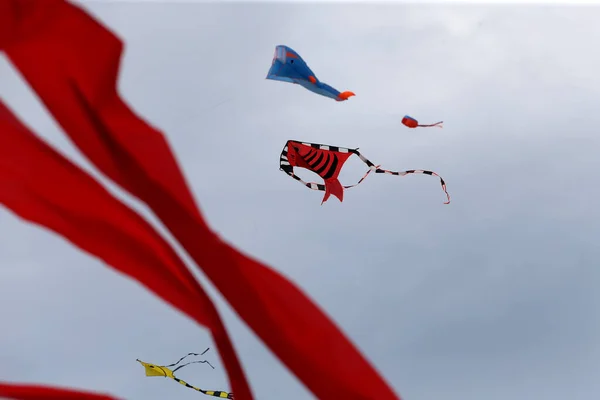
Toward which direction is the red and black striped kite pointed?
to the viewer's left

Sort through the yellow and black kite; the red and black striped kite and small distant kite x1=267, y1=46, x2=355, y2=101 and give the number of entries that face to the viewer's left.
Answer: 3

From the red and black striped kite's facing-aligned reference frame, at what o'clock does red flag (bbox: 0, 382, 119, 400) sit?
The red flag is roughly at 10 o'clock from the red and black striped kite.

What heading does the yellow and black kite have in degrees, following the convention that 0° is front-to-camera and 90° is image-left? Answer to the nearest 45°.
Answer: approximately 90°

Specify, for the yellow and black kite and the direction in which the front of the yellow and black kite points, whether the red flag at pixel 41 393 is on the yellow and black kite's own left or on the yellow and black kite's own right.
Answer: on the yellow and black kite's own left

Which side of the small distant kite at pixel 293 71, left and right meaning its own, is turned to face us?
left

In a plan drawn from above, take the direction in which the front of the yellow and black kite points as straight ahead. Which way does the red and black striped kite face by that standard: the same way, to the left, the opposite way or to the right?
the same way

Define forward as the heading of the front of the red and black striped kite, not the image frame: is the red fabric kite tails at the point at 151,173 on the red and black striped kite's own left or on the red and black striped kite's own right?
on the red and black striped kite's own left

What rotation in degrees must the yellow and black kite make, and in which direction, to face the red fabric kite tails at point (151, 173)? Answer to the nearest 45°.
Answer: approximately 90° to its left

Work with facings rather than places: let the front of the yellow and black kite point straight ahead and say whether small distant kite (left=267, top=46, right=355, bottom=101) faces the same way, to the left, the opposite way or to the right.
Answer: the same way
